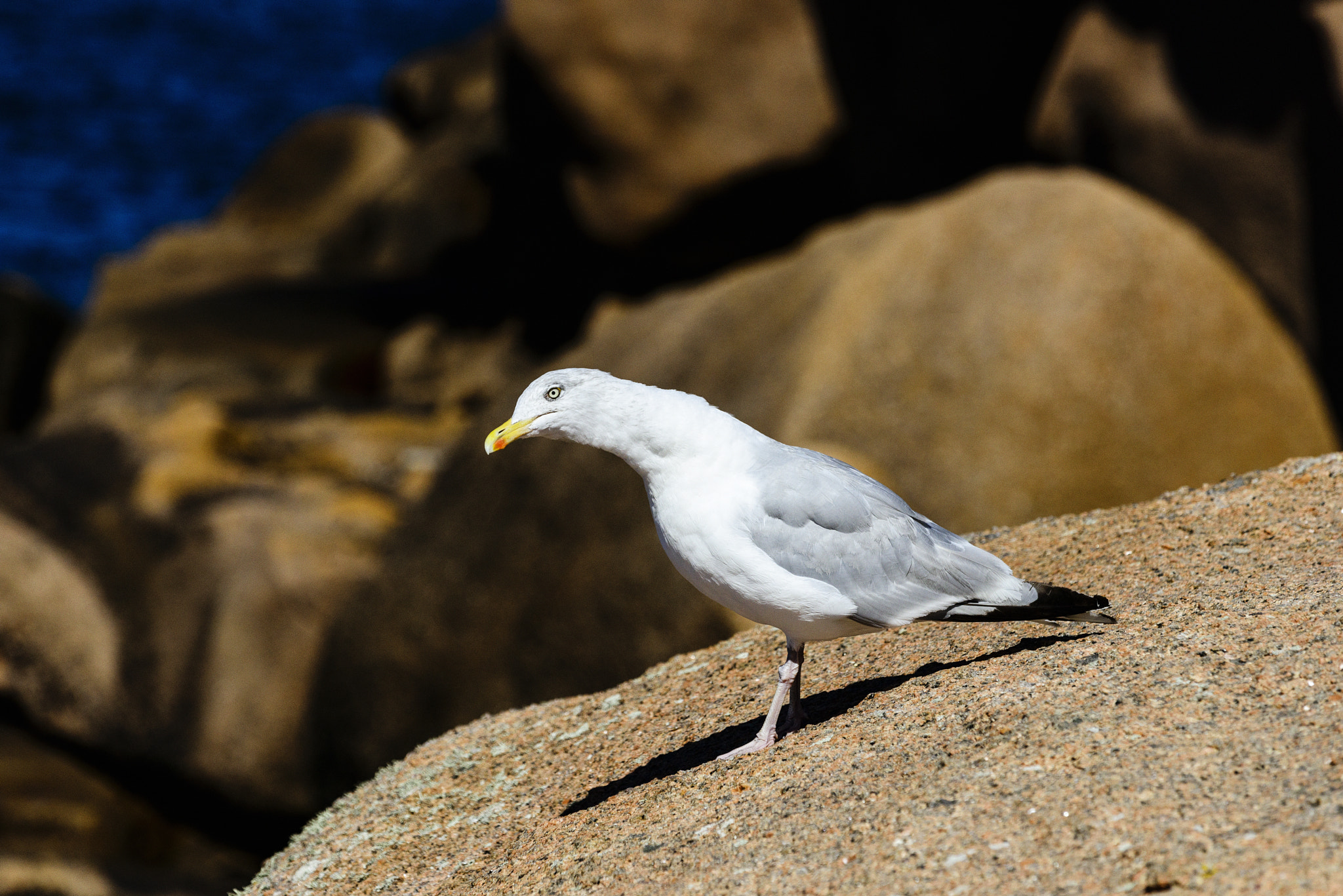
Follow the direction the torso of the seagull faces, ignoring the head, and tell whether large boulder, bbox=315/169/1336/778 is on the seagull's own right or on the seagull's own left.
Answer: on the seagull's own right

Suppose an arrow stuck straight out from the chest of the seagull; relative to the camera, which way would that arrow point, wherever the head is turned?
to the viewer's left

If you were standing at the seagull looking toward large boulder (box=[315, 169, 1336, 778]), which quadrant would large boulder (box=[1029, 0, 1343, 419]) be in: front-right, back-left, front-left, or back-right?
front-right

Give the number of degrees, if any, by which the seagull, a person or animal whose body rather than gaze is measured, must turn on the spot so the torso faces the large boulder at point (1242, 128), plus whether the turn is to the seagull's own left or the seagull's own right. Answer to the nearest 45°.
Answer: approximately 135° to the seagull's own right

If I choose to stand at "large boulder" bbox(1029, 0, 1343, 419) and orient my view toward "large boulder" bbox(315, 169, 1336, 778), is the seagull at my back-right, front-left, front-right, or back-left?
front-left

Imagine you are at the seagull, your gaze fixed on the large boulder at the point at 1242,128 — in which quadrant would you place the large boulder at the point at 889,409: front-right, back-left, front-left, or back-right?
front-left

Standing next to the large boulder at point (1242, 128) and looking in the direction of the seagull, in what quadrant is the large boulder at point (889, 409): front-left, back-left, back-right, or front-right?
front-right

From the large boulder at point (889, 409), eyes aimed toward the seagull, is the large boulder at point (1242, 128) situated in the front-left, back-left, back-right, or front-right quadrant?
back-left
